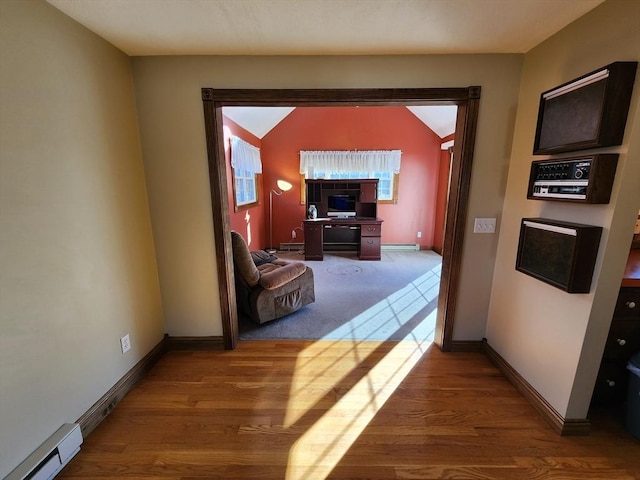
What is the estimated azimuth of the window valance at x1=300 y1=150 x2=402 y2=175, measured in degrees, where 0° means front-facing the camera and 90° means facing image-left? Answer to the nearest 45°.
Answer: approximately 0°

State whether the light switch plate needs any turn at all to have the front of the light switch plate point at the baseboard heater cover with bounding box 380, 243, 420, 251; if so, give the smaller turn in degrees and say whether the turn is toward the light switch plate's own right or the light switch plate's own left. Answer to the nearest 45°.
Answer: approximately 135° to the light switch plate's own right

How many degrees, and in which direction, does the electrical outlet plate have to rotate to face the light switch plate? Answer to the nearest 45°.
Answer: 0° — it already faces it

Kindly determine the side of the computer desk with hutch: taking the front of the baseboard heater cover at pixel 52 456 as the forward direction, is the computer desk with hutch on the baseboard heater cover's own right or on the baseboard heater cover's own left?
on the baseboard heater cover's own left

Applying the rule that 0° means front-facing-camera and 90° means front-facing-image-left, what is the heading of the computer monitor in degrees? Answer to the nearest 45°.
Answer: approximately 0°

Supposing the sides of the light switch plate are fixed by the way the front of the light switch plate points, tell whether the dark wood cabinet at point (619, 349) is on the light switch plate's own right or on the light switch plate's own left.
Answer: on the light switch plate's own left

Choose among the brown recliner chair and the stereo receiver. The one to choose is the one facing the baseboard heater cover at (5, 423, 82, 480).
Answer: the stereo receiver

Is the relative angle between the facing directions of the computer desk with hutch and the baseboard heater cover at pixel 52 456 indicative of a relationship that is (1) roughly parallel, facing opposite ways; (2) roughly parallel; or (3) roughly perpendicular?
roughly perpendicular

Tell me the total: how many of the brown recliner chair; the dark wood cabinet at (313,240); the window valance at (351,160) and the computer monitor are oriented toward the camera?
3
